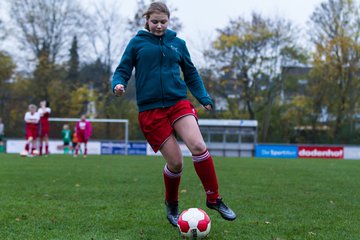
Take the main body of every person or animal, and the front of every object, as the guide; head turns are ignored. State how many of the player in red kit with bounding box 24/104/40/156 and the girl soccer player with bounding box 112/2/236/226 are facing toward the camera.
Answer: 2

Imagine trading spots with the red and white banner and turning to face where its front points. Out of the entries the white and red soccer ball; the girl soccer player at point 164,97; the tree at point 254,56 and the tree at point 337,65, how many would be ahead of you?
2

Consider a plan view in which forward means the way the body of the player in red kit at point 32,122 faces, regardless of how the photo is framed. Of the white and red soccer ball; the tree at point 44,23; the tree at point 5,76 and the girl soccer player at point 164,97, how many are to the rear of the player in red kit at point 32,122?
2

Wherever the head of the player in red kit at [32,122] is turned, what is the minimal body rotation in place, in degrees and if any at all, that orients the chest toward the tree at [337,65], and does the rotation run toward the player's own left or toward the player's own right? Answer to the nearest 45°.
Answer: approximately 135° to the player's own left

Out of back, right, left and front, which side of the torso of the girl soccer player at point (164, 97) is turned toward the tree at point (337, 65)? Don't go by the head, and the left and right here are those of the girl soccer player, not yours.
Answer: back

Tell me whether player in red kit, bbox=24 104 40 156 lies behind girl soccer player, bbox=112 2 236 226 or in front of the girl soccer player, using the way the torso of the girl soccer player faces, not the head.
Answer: behind

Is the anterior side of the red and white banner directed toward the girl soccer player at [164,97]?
yes

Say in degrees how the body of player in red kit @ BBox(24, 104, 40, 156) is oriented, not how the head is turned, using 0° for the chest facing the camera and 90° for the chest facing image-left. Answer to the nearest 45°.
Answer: approximately 0°

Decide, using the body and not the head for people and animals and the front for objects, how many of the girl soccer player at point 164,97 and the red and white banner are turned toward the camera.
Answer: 2
